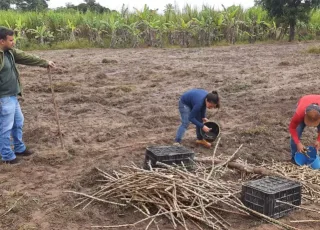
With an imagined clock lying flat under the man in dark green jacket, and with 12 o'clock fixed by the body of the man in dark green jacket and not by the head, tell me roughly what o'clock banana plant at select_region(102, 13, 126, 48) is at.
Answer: The banana plant is roughly at 8 o'clock from the man in dark green jacket.

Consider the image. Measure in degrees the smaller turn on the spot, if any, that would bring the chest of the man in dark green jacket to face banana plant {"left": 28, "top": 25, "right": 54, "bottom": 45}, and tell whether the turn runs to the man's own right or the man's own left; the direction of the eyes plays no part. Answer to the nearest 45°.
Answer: approximately 135° to the man's own left

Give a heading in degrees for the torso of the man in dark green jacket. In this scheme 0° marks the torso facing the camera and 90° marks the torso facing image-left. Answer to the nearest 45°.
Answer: approximately 315°

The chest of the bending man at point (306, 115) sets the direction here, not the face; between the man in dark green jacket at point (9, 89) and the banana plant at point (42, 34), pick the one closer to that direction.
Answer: the man in dark green jacket

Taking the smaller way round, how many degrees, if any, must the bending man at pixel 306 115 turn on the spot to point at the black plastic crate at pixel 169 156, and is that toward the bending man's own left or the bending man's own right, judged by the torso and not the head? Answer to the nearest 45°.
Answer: approximately 45° to the bending man's own right

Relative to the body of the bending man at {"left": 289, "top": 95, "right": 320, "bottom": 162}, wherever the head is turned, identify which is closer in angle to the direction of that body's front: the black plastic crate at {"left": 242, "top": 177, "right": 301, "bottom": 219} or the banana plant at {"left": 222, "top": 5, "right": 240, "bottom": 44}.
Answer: the black plastic crate
